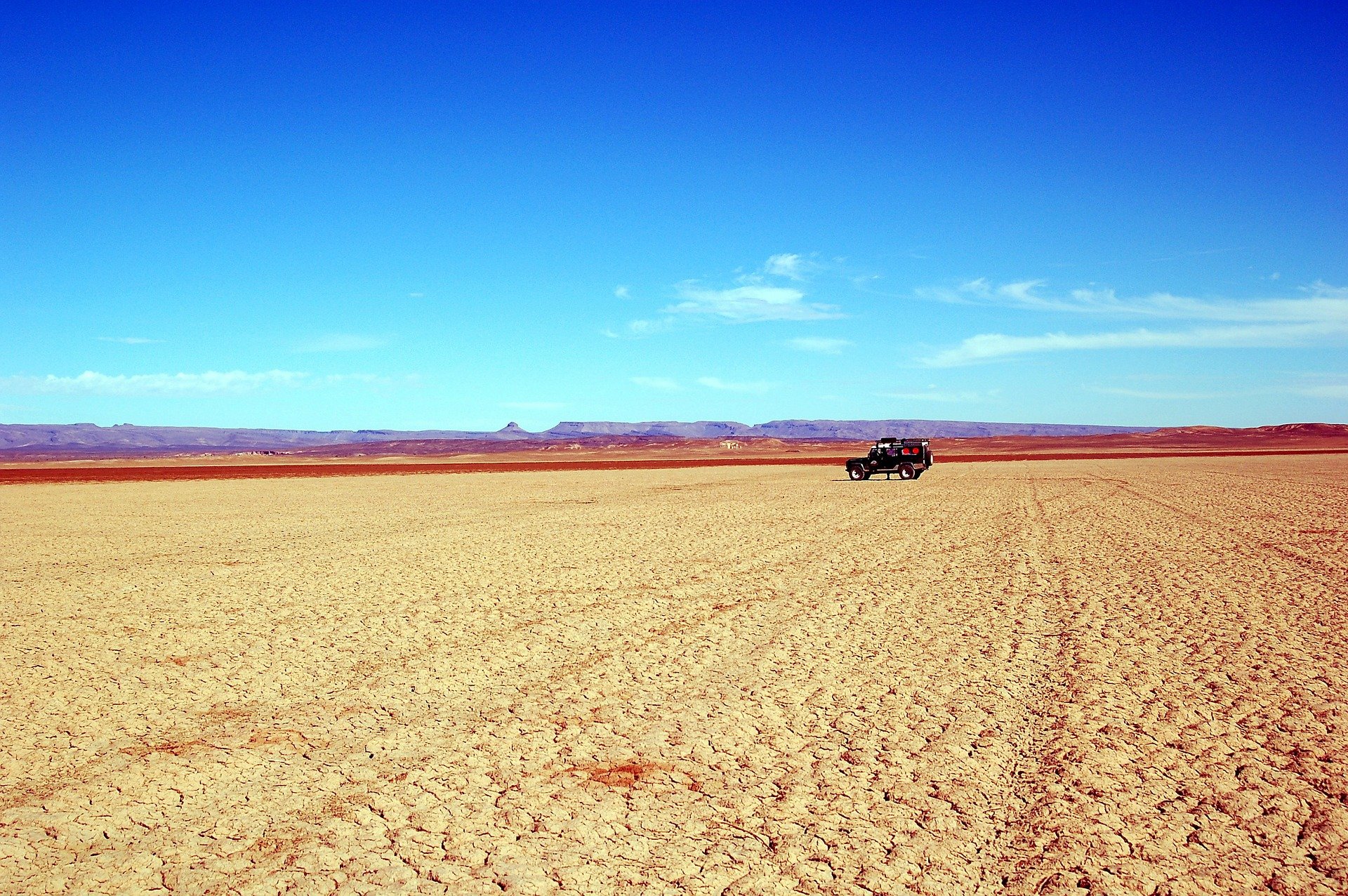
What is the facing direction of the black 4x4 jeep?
to the viewer's left
